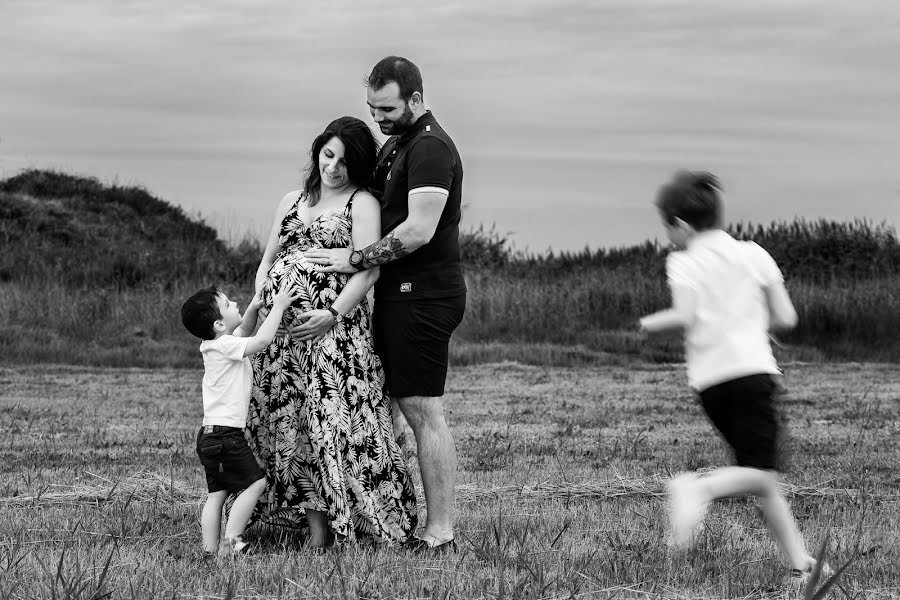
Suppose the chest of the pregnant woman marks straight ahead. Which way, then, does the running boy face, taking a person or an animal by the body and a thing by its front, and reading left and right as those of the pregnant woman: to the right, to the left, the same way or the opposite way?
to the right

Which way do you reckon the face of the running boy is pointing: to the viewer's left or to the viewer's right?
to the viewer's left

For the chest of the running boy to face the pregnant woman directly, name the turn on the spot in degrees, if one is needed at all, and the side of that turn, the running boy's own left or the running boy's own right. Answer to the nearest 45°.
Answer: approximately 45° to the running boy's own left

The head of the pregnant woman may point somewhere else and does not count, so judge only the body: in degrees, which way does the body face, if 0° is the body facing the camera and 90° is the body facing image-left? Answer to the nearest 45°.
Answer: approximately 45°

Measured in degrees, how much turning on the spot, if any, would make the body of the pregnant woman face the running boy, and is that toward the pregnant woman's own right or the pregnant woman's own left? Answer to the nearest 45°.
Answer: approximately 90° to the pregnant woman's own left

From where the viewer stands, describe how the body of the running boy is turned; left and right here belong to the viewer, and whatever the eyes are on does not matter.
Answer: facing away from the viewer and to the left of the viewer
